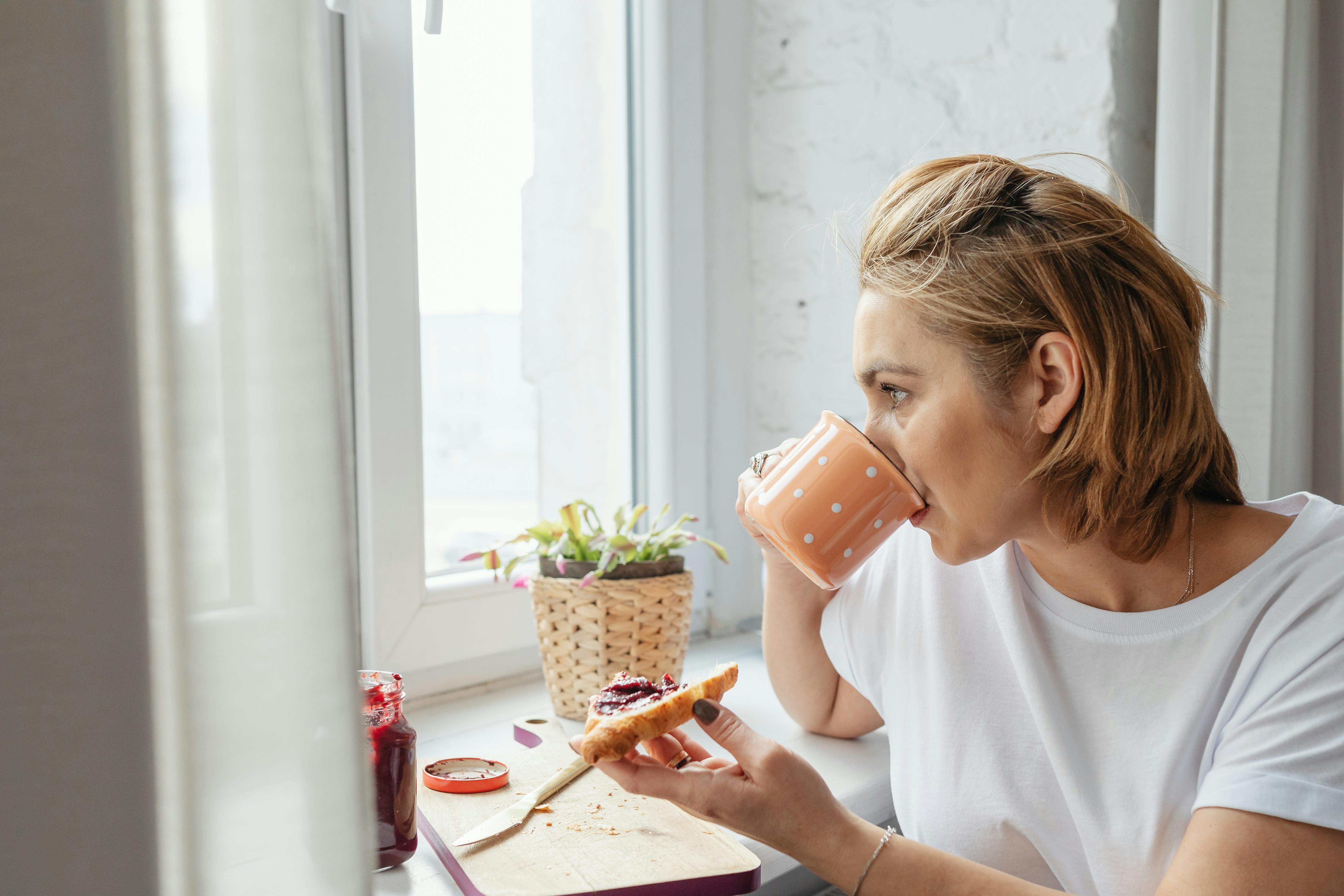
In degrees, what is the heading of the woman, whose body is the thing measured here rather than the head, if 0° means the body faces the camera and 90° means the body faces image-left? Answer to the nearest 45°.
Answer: approximately 45°

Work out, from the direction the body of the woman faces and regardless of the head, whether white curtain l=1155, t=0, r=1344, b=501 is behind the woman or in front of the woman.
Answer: behind

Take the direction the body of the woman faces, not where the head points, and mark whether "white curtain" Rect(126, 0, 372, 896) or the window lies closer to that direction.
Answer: the white curtain

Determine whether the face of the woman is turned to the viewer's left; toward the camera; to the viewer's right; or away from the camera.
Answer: to the viewer's left

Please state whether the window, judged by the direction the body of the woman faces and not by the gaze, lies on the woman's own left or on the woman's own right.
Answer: on the woman's own right

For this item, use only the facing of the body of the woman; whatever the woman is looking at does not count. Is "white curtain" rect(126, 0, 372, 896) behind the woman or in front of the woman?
in front

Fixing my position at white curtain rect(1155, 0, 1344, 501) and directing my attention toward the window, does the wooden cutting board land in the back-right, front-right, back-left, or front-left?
front-left
